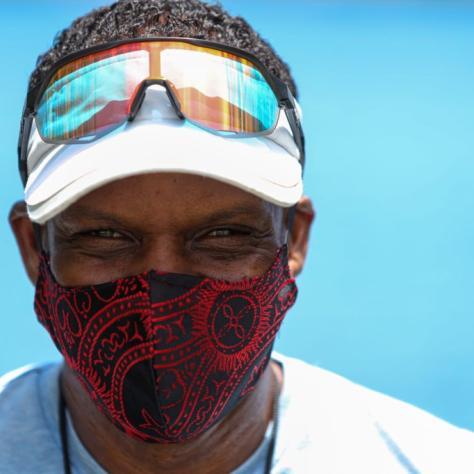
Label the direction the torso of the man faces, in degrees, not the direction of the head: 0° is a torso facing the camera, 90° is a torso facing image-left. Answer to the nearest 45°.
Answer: approximately 0°
